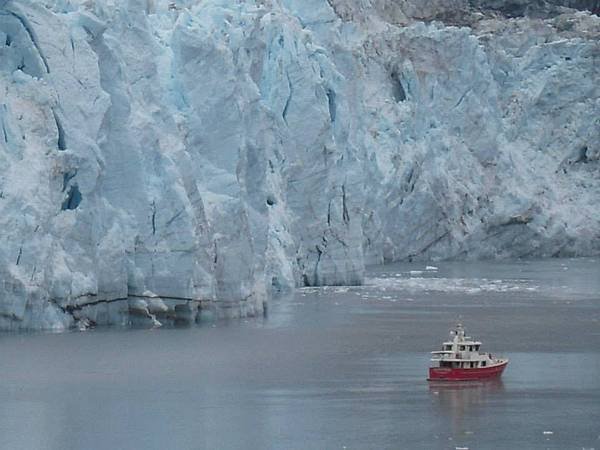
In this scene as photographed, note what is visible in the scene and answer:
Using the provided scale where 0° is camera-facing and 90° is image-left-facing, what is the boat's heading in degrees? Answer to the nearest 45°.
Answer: approximately 225°
